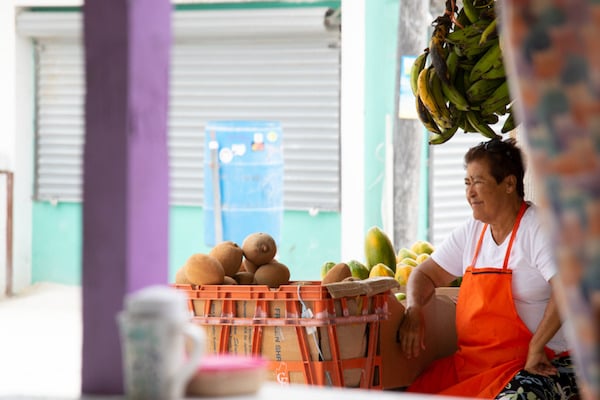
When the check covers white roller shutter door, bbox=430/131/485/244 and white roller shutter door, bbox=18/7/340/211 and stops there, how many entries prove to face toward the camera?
2

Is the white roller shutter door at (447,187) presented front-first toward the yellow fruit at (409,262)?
yes

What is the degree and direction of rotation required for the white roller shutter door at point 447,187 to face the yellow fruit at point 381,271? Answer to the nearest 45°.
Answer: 0° — it already faces it

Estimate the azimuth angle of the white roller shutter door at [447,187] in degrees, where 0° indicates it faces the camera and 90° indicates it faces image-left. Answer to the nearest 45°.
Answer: approximately 0°

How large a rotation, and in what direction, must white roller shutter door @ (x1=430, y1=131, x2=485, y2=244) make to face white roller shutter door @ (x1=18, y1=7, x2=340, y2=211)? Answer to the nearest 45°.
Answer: approximately 90° to its right

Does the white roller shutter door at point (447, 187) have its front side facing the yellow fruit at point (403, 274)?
yes

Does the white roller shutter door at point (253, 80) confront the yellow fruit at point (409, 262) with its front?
yes
